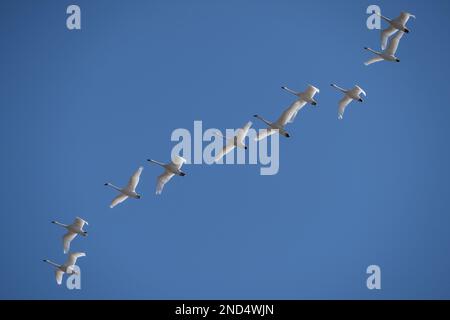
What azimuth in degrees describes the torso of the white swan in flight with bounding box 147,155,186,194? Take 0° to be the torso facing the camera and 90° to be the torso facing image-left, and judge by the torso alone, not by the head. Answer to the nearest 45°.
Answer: approximately 90°

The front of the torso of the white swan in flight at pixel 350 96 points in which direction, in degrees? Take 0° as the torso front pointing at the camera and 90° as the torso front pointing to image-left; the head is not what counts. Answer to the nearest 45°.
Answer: approximately 90°

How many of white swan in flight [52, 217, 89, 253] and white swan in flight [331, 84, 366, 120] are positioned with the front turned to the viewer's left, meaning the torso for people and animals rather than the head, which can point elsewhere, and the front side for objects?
2

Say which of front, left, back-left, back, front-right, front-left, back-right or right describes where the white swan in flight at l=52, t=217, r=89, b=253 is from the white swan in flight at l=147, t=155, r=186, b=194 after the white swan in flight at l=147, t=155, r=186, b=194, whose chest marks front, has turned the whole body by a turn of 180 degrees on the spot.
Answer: back-left

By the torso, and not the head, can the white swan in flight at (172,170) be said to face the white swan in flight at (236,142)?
no

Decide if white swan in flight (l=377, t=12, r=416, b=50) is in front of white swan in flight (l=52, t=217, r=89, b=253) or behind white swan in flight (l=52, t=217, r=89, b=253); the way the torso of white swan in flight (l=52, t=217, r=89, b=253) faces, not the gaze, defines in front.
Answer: behind

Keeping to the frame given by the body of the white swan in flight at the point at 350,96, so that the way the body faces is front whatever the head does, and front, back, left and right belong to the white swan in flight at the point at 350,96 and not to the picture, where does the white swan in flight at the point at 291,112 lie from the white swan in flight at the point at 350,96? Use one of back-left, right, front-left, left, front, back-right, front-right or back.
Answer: front-left

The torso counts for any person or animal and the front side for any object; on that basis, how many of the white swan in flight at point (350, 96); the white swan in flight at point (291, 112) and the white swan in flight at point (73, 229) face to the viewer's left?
3

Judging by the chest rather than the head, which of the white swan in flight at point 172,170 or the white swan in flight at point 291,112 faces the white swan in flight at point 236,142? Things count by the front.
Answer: the white swan in flight at point 291,112

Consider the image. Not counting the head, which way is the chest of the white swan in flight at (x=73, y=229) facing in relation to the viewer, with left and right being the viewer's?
facing to the left of the viewer

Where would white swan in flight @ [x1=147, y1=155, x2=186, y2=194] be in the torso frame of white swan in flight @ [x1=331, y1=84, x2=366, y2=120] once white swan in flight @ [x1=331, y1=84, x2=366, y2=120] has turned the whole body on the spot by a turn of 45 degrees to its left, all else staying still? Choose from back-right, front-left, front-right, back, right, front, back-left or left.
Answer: front-right

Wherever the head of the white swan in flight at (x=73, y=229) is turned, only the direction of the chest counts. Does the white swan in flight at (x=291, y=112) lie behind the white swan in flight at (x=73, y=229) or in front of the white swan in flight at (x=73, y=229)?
behind

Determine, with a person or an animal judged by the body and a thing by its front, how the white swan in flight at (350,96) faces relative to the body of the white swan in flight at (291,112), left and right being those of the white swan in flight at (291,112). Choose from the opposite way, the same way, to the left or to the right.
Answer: the same way

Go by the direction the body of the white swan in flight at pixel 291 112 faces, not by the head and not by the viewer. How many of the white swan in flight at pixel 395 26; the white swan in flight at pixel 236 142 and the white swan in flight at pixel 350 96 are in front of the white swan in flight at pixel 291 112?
1

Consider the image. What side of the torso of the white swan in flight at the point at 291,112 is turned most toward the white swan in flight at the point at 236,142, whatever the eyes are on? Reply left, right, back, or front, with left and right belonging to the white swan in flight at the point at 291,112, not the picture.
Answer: front
